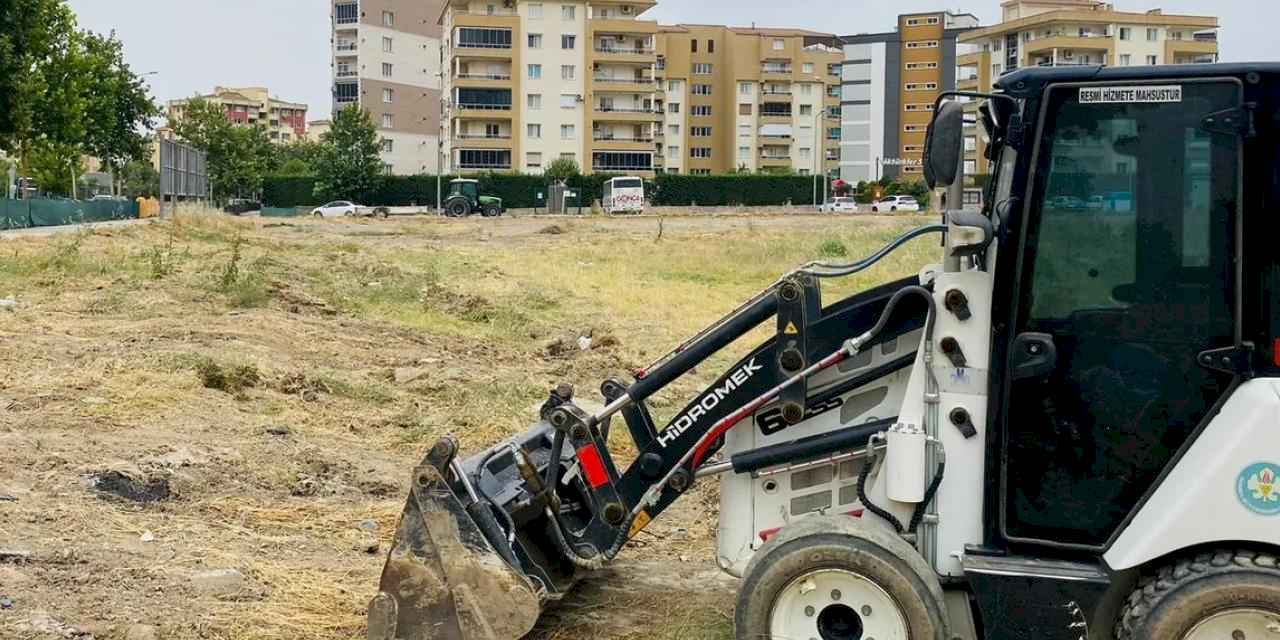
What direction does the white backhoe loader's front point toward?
to the viewer's left

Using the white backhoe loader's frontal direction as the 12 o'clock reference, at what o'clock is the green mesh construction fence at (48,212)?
The green mesh construction fence is roughly at 2 o'clock from the white backhoe loader.
